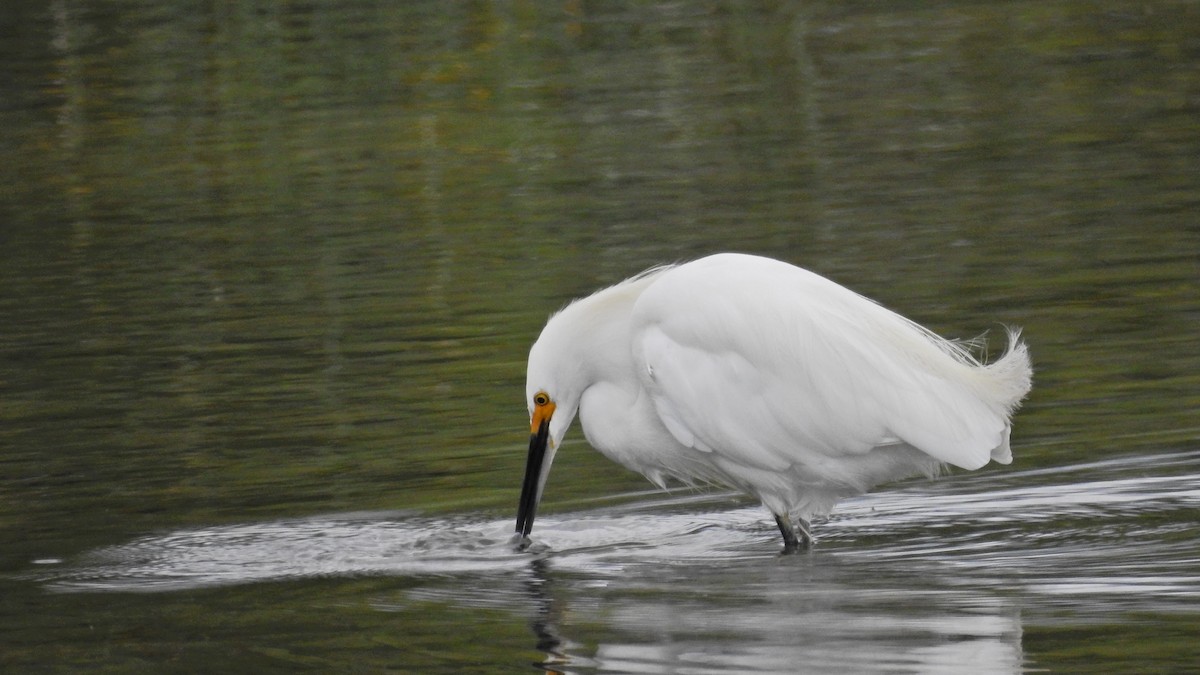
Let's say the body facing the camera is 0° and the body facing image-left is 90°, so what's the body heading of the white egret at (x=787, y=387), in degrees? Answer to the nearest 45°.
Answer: approximately 90°
